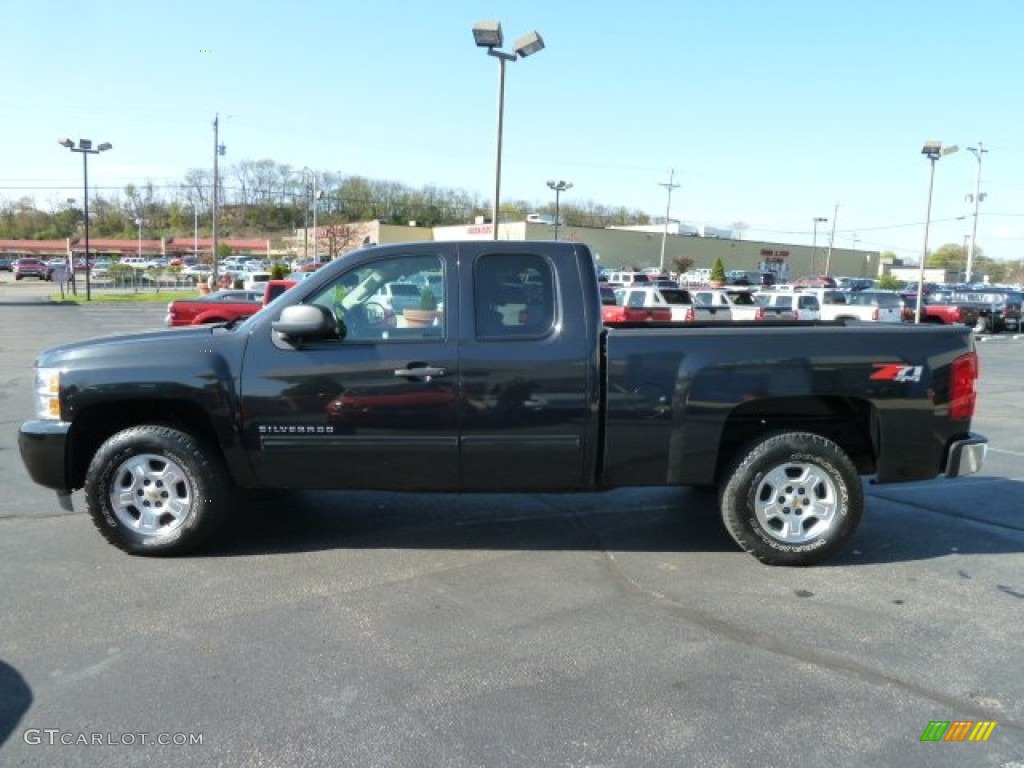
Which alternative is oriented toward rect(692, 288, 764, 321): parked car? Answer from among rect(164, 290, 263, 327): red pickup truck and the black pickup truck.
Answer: the red pickup truck

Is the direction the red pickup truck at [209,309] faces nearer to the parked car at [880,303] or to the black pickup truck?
the parked car

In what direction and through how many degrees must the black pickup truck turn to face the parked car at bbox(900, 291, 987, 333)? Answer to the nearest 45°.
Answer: approximately 135° to its right

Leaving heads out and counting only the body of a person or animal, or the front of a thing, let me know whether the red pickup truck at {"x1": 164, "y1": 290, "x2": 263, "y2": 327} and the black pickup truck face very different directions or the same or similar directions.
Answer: very different directions

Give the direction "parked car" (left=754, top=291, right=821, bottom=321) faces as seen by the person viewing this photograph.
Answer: facing away from the viewer and to the left of the viewer

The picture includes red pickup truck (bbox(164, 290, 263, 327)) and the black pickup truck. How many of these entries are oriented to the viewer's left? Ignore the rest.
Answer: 1

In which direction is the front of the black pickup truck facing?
to the viewer's left

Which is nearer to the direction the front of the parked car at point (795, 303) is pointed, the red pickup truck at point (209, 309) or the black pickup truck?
the red pickup truck

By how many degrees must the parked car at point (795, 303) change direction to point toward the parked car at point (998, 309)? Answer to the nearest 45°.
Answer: approximately 90° to its right

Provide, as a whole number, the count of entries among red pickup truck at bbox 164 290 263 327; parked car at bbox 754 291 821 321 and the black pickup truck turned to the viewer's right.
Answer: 1

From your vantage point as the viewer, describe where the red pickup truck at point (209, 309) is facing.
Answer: facing to the right of the viewer
